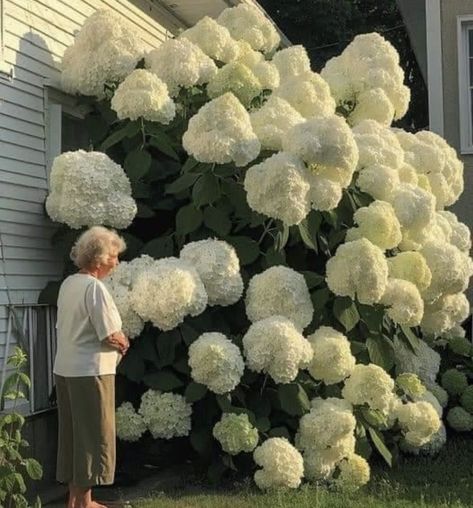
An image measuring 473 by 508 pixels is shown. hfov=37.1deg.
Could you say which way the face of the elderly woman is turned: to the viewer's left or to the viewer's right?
to the viewer's right

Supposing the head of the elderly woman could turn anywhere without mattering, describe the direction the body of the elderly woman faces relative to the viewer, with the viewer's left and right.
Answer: facing away from the viewer and to the right of the viewer

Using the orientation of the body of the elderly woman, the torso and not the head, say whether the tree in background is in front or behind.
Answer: in front

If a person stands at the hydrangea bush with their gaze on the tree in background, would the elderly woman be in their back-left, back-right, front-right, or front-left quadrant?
back-left

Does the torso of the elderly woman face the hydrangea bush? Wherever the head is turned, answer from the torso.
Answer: yes
